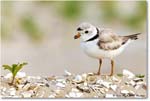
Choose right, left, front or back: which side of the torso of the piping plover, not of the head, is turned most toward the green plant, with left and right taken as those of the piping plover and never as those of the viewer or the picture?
front

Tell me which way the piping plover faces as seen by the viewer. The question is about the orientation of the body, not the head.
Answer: to the viewer's left

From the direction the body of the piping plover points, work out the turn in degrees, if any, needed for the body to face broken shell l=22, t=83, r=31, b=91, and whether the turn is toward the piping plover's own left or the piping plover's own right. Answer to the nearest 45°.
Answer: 0° — it already faces it
